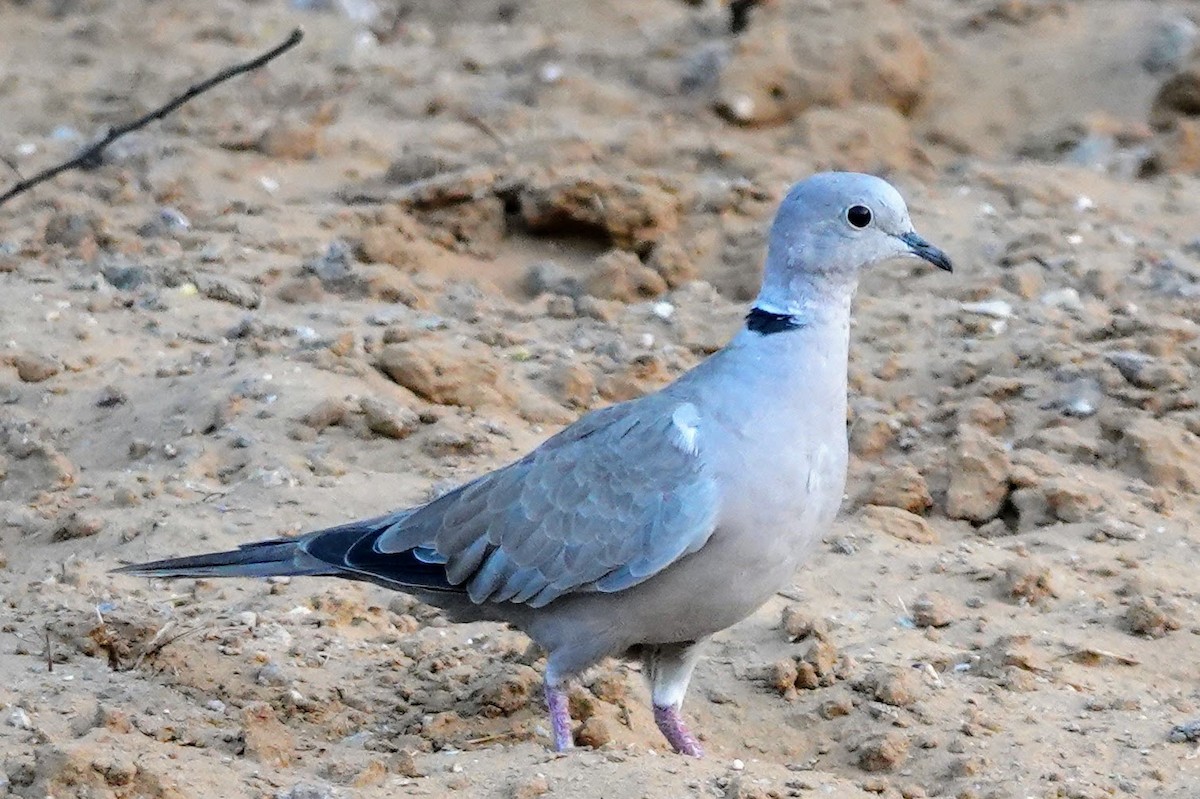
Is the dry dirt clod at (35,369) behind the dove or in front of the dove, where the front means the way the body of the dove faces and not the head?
behind

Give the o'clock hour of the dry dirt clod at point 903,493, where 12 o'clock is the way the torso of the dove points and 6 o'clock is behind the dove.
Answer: The dry dirt clod is roughly at 10 o'clock from the dove.

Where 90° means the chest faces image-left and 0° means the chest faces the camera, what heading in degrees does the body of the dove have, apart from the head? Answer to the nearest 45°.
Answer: approximately 270°

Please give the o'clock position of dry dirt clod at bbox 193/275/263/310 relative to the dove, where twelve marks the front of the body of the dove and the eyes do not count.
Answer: The dry dirt clod is roughly at 8 o'clock from the dove.

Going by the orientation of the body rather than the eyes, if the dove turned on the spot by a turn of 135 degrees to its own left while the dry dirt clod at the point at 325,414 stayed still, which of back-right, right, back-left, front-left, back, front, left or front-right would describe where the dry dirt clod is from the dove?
front

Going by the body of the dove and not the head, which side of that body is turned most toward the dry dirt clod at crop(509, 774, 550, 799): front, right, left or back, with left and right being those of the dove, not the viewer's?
right

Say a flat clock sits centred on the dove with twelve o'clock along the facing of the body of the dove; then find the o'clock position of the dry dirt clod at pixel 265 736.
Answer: The dry dirt clod is roughly at 5 o'clock from the dove.

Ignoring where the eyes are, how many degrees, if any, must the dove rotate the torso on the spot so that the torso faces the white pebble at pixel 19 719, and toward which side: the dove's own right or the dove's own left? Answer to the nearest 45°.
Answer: approximately 180°

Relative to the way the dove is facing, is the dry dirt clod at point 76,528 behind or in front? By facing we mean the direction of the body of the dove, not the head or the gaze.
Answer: behind

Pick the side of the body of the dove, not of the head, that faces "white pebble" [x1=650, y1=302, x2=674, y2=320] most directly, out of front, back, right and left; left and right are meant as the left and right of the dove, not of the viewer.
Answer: left
